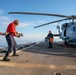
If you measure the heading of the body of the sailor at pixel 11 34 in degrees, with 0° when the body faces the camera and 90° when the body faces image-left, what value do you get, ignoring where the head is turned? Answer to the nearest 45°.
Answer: approximately 270°
